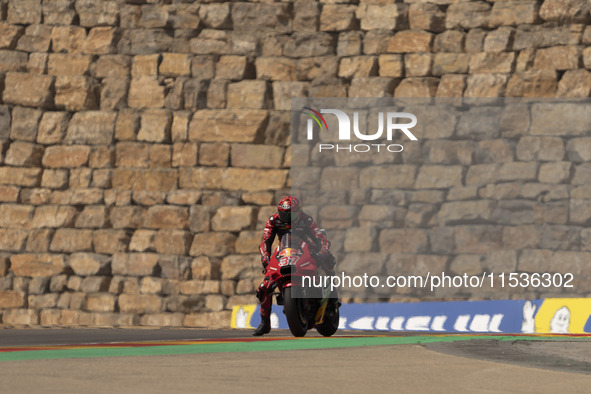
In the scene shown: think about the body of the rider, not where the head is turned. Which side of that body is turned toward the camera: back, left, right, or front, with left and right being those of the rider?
front

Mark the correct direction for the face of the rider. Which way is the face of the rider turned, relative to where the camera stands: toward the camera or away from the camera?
toward the camera
